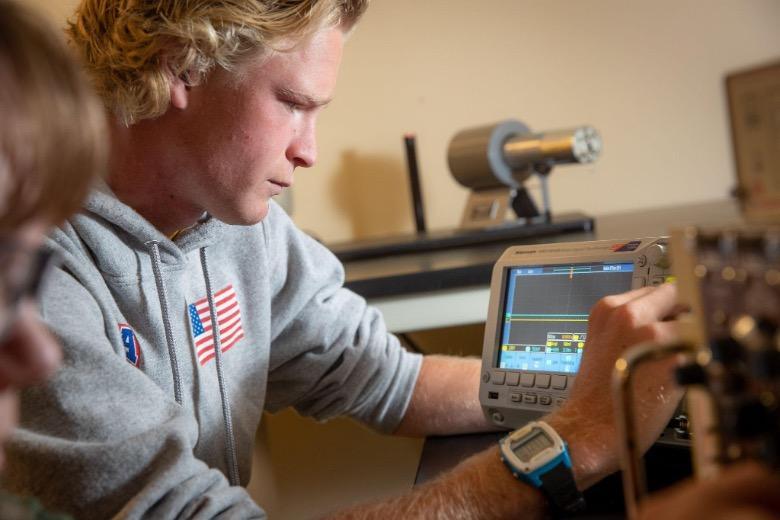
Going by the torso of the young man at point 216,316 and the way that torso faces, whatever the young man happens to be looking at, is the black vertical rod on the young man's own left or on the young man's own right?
on the young man's own left

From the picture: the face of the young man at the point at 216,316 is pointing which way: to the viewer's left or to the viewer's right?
to the viewer's right

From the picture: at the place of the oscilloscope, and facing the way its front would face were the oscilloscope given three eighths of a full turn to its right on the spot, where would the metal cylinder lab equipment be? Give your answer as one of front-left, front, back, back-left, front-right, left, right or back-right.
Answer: front

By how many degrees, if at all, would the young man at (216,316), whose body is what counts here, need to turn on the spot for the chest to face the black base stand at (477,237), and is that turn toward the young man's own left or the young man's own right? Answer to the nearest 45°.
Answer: approximately 90° to the young man's own left

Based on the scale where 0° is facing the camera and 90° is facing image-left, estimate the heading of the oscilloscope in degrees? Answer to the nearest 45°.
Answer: approximately 45°
